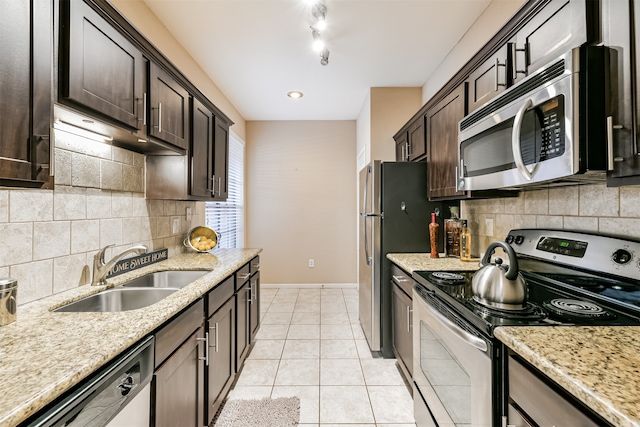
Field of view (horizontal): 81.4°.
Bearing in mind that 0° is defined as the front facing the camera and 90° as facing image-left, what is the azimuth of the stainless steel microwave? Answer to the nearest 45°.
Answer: approximately 45°

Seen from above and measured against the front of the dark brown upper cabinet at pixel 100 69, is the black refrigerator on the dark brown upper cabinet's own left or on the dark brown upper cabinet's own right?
on the dark brown upper cabinet's own left

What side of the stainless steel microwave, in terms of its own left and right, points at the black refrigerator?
right

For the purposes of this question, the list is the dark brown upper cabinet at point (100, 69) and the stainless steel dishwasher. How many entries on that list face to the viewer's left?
0

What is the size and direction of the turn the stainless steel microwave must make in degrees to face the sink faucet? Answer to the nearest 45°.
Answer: approximately 45° to its right

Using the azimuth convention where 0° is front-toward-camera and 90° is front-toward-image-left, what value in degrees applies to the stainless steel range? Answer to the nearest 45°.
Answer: approximately 45°

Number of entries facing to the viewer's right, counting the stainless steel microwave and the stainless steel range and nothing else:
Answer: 0

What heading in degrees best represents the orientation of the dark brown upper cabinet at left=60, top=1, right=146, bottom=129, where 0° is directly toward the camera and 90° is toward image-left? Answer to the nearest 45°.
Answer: approximately 315°
